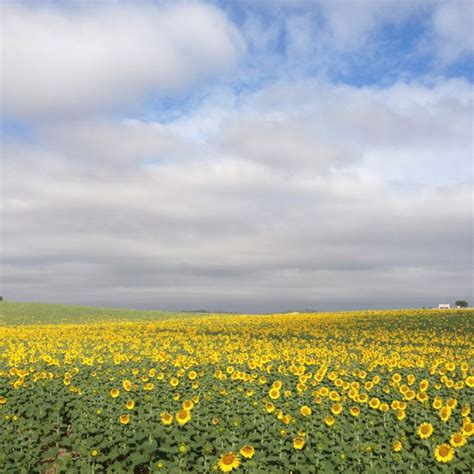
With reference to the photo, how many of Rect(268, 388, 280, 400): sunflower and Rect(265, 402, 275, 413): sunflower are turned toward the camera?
2

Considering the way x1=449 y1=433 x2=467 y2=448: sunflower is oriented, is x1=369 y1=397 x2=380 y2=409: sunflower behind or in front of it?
behind

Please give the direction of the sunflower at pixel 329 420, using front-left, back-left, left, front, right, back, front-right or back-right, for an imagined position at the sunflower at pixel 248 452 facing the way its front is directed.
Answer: back-left

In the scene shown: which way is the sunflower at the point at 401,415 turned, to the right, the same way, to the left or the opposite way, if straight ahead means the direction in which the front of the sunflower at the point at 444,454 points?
the same way

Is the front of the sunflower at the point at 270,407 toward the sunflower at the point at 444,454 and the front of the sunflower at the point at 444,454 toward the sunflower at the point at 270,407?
no

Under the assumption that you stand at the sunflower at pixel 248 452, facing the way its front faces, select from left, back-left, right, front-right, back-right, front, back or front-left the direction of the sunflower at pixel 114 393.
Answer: back-right

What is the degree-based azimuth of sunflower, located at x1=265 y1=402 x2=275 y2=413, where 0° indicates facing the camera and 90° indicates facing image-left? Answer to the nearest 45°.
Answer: approximately 0°

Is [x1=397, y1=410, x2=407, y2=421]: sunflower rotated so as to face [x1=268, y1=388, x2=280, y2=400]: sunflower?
no

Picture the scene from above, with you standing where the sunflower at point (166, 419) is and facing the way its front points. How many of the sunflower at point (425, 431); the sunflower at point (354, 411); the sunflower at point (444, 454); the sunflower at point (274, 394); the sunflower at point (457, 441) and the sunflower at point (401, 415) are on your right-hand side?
0

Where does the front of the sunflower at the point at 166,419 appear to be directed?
toward the camera

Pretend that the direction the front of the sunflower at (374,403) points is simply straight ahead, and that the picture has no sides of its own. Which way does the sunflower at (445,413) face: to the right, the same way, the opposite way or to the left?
the same way

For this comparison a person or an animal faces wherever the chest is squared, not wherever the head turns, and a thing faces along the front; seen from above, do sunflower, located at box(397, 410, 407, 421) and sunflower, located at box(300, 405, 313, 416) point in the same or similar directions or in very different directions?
same or similar directions

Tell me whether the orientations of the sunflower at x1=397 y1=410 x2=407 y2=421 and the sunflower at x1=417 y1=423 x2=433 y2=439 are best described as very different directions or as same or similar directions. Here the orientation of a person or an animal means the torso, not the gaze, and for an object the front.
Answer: same or similar directions

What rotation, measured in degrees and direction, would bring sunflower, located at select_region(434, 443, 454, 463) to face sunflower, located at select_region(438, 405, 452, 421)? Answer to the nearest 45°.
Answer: approximately 180°

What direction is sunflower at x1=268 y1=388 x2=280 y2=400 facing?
toward the camera

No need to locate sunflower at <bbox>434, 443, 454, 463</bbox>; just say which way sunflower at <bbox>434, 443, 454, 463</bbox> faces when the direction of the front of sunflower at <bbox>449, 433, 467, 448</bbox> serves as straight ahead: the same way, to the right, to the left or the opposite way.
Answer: the same way

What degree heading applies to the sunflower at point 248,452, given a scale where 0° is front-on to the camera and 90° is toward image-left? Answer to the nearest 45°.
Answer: approximately 0°

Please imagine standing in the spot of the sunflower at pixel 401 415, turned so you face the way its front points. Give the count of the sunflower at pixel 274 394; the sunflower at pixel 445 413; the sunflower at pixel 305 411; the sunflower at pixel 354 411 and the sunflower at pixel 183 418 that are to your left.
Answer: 1
